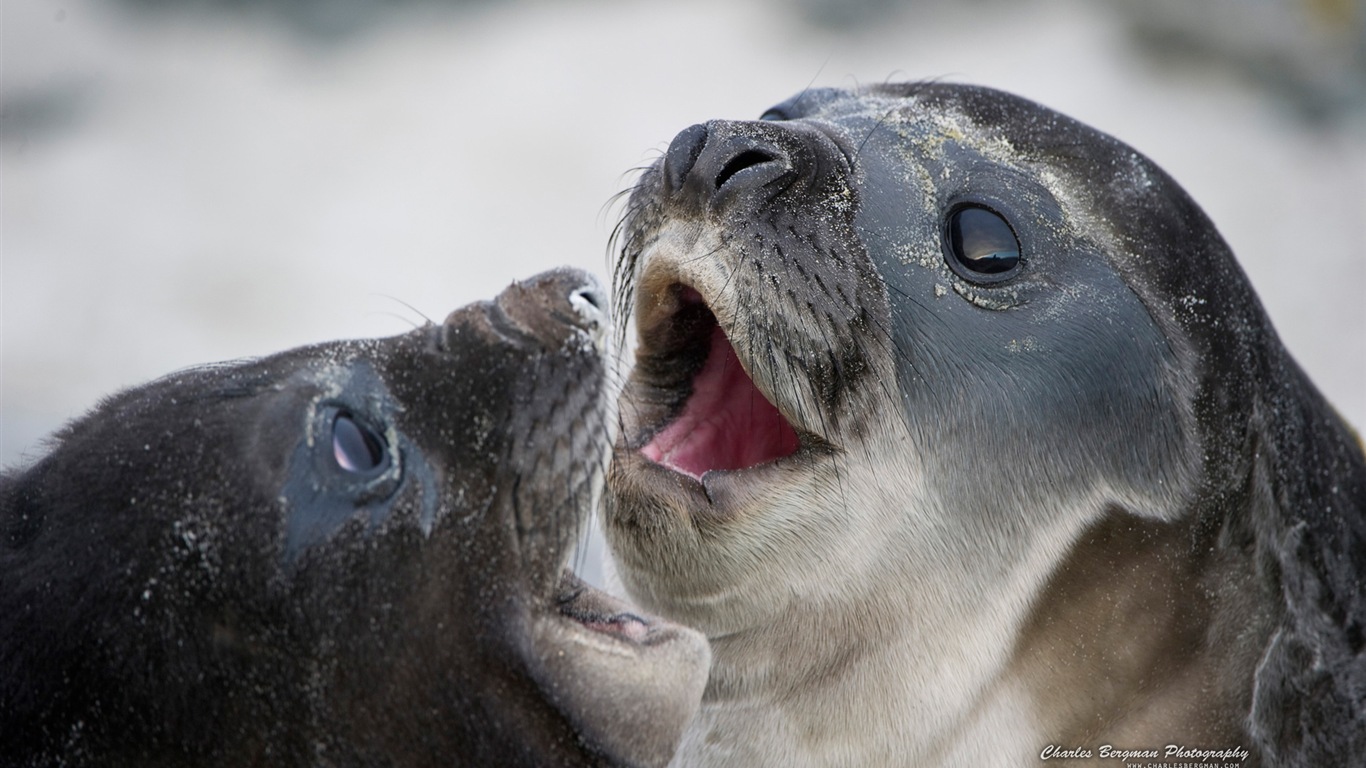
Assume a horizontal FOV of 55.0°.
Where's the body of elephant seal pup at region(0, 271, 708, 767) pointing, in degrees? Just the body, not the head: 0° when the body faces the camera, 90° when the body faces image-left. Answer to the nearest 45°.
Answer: approximately 270°

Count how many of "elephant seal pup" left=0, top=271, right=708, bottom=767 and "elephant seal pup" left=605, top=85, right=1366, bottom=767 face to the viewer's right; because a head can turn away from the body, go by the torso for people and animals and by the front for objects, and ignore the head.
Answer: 1

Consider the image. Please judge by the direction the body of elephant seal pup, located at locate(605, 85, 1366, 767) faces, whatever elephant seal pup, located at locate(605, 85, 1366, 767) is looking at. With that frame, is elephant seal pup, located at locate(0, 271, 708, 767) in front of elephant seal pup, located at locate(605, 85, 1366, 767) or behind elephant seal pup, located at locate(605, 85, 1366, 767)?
in front

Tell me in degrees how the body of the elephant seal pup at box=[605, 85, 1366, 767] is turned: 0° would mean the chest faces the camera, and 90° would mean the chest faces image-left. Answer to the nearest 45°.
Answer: approximately 45°

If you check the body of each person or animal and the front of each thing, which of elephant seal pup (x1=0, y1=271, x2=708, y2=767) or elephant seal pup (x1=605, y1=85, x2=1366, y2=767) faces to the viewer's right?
elephant seal pup (x1=0, y1=271, x2=708, y2=767)

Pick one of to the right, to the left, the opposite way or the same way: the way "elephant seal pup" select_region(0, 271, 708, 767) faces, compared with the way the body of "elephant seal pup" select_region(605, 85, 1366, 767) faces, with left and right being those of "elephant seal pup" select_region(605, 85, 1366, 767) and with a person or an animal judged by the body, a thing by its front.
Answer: the opposite way
